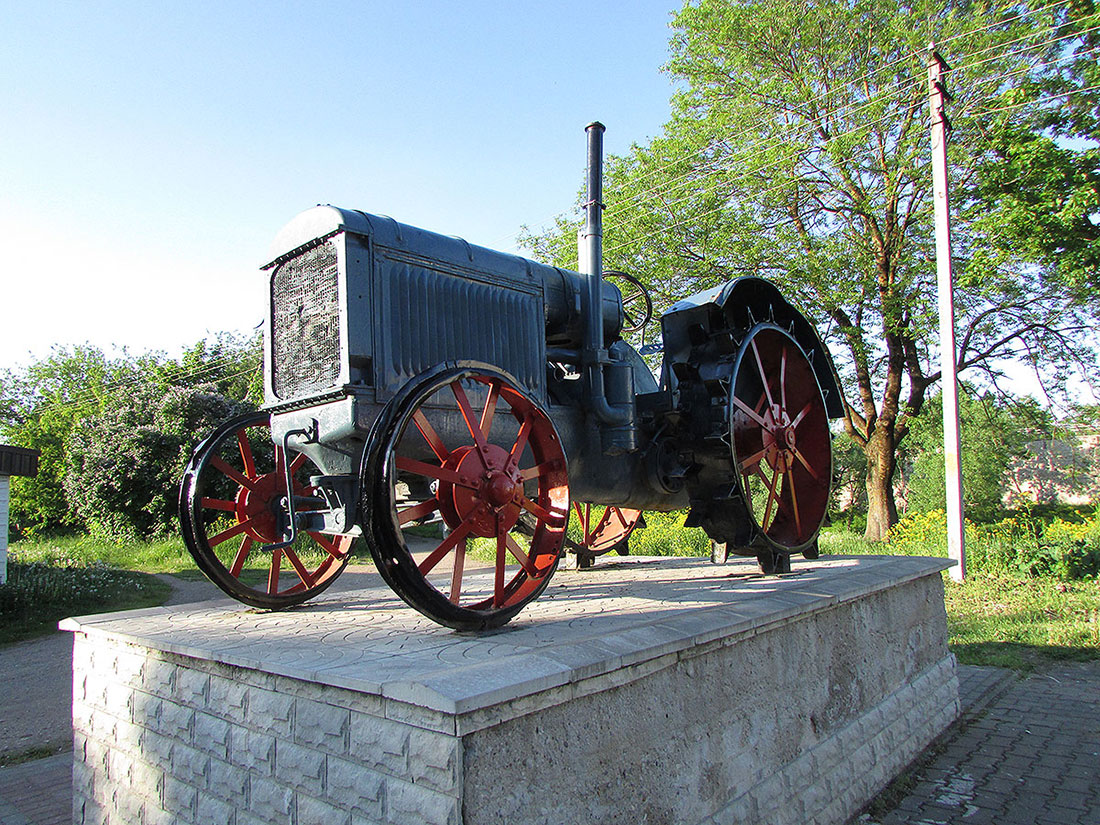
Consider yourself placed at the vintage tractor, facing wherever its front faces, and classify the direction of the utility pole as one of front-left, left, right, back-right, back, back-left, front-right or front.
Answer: back

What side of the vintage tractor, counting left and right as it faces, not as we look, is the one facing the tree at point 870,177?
back

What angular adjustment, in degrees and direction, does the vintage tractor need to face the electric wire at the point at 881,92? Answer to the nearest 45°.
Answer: approximately 180°

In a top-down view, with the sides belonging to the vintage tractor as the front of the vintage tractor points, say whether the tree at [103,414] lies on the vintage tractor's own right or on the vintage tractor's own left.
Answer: on the vintage tractor's own right

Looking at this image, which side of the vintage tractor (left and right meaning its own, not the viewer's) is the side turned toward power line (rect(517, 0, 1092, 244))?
back

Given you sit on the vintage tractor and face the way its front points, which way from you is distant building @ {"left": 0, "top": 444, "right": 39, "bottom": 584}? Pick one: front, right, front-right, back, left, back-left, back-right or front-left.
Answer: right

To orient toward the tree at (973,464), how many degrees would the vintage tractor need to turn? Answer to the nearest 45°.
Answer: approximately 180°

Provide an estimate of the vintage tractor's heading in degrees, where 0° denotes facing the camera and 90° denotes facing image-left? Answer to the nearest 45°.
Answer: approximately 45°

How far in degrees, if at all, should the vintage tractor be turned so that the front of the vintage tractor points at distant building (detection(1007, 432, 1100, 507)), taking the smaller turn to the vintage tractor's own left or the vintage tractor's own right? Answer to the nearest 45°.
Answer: approximately 180°

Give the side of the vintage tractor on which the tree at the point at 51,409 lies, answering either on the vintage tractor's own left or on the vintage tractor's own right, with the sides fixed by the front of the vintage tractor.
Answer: on the vintage tractor's own right
